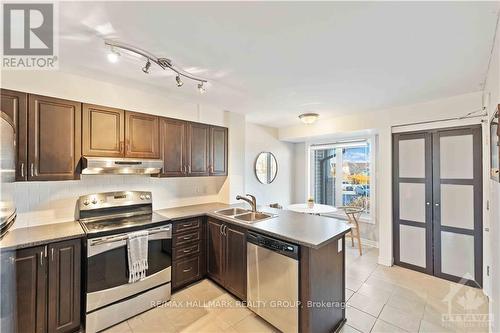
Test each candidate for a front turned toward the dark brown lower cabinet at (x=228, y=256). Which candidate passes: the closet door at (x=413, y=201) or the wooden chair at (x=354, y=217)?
the closet door

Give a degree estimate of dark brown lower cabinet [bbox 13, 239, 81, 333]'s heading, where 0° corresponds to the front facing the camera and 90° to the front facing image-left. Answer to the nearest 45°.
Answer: approximately 315°

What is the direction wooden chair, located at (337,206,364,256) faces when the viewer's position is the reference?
facing away from the viewer and to the left of the viewer

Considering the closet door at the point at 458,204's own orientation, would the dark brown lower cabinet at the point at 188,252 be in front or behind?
in front

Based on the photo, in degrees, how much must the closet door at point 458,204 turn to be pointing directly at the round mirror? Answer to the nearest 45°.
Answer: approximately 45° to its right

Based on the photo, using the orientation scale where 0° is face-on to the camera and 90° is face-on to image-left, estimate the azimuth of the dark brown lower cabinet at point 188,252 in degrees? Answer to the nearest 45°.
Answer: approximately 315°

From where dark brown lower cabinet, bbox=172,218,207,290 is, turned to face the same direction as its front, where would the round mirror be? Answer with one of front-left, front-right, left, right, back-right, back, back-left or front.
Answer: left
